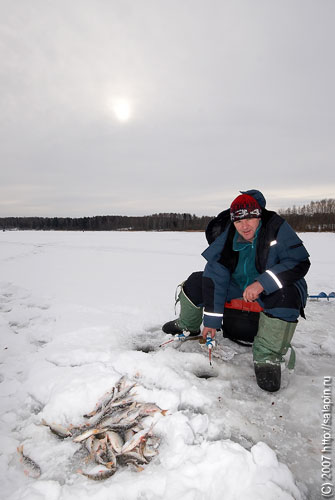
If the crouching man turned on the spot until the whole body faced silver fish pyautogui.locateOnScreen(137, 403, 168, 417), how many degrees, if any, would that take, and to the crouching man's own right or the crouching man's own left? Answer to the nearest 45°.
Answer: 0° — they already face it

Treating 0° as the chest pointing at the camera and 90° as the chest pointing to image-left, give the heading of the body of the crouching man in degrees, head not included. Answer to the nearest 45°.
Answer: approximately 45°

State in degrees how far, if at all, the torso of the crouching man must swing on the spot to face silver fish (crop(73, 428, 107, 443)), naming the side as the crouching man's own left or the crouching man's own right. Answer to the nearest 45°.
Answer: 0° — they already face it

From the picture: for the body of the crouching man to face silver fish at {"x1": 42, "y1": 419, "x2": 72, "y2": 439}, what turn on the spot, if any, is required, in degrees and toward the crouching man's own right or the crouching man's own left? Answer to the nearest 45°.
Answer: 0° — they already face it

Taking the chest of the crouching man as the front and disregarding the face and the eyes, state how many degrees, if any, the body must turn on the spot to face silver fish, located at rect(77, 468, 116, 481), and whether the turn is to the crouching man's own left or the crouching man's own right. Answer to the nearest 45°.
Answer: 0° — they already face it
